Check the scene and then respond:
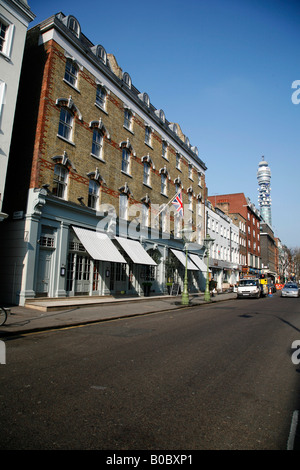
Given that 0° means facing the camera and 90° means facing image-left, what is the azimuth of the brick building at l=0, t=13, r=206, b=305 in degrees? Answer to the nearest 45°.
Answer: approximately 315°

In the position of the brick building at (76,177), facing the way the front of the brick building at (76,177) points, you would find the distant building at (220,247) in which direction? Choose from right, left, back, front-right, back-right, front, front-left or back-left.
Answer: left

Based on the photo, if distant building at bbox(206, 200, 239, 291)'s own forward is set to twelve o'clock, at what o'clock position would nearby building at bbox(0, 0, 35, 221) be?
nearby building at bbox(0, 0, 35, 221) is roughly at 2 o'clock from distant building at bbox(206, 200, 239, 291).

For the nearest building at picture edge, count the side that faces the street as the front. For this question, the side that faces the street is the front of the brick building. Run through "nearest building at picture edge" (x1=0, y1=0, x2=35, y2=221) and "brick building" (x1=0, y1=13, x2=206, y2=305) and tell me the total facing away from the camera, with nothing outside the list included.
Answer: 0
